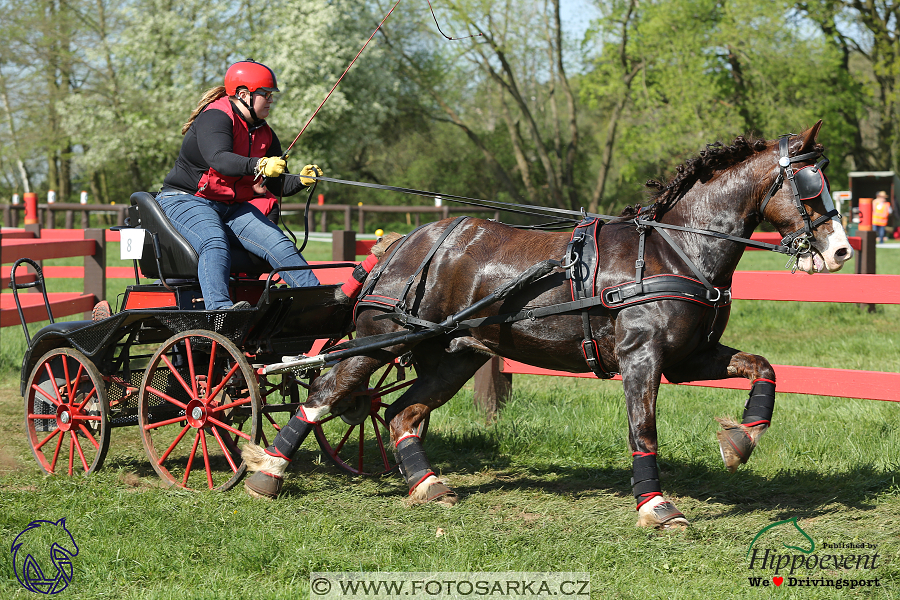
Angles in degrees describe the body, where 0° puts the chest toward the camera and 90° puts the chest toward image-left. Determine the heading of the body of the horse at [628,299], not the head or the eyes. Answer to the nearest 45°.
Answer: approximately 270°

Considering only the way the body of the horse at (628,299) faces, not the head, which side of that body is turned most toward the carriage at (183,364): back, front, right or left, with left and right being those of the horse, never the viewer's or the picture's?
back

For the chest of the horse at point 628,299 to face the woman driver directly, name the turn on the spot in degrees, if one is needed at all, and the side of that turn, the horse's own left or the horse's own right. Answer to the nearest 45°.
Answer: approximately 180°

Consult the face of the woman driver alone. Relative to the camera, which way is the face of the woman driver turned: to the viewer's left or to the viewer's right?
to the viewer's right
